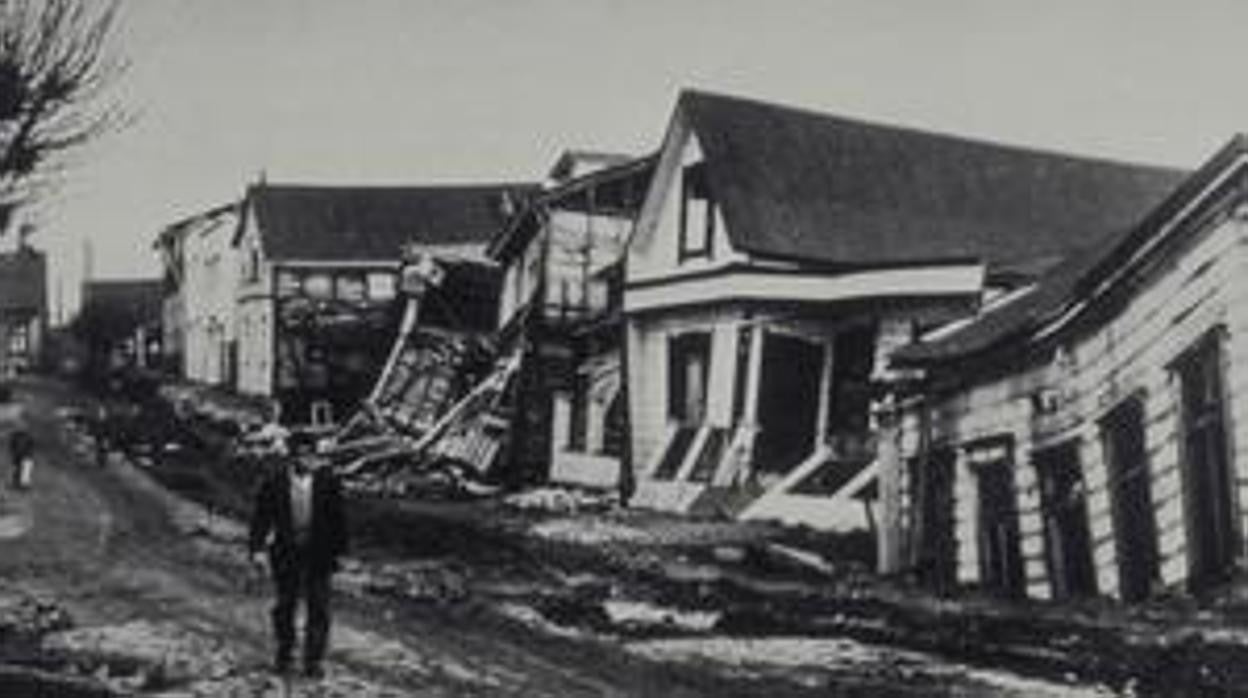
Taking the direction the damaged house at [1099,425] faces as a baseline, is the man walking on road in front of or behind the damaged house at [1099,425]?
in front

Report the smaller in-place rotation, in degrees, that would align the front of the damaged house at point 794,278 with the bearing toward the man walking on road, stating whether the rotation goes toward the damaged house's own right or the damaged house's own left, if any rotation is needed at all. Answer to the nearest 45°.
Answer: approximately 45° to the damaged house's own left

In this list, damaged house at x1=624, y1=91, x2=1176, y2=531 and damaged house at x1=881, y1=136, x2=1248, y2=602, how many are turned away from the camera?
0

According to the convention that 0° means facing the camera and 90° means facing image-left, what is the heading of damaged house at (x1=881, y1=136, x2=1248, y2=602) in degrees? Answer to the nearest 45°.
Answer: approximately 45°

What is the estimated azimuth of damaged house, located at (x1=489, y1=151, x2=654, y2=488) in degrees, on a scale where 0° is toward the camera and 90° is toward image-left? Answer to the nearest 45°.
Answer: approximately 45°

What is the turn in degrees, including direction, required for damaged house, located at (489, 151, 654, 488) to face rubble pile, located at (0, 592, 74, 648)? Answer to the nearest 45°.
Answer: approximately 45° to its left

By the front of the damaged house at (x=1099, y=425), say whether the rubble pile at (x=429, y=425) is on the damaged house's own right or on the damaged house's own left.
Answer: on the damaged house's own right

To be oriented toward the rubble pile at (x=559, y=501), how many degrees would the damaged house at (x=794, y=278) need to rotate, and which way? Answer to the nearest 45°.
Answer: approximately 45° to its right

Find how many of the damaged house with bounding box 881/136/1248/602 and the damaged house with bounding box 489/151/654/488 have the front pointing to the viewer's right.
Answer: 0

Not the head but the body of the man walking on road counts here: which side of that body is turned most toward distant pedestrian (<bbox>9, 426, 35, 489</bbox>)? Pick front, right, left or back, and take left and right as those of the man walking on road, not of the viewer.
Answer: back
